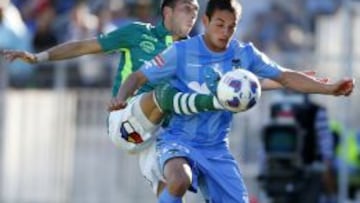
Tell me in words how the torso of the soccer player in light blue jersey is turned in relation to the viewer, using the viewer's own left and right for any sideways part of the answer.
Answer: facing the viewer

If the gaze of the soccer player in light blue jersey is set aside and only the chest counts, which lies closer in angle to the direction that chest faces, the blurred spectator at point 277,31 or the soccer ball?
the soccer ball

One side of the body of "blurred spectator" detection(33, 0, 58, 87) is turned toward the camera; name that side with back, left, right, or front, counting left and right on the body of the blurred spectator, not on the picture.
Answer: front

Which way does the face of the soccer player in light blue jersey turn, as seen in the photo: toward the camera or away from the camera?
toward the camera

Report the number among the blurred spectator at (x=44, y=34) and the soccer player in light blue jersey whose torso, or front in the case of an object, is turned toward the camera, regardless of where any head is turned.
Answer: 2

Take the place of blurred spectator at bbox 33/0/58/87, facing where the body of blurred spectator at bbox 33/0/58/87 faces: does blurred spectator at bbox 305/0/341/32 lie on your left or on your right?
on your left

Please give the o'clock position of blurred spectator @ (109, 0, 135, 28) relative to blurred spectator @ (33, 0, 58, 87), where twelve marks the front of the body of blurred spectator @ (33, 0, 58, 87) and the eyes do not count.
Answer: blurred spectator @ (109, 0, 135, 28) is roughly at 10 o'clock from blurred spectator @ (33, 0, 58, 87).

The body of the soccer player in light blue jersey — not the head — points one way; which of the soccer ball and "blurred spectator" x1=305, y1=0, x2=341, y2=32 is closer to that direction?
the soccer ball

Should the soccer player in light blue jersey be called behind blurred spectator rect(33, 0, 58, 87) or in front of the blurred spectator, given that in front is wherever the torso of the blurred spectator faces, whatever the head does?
in front

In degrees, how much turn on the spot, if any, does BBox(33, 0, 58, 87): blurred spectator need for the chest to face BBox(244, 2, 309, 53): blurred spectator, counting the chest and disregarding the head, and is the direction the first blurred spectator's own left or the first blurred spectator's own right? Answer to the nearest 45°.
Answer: approximately 45° to the first blurred spectator's own left
